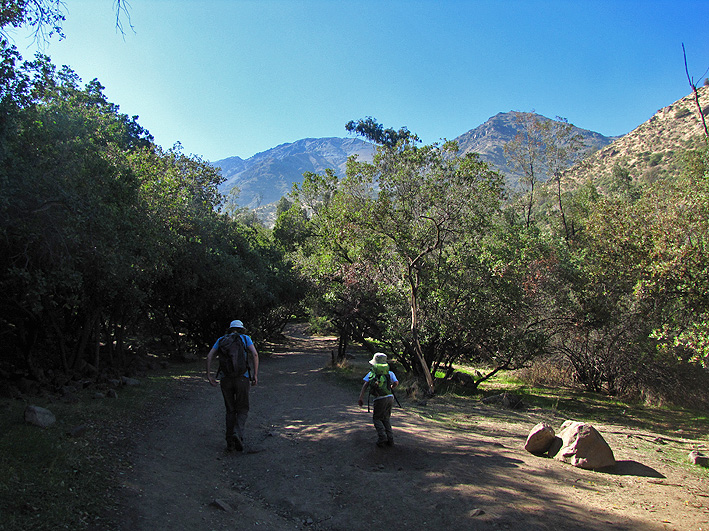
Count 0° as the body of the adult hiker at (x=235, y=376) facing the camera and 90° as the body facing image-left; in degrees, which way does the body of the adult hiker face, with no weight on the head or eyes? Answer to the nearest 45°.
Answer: approximately 180°

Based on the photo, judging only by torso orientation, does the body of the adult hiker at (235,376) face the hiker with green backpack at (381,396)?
no

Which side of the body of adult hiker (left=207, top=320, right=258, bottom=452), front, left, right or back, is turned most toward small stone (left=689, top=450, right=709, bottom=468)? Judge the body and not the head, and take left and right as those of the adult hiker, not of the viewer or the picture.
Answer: right

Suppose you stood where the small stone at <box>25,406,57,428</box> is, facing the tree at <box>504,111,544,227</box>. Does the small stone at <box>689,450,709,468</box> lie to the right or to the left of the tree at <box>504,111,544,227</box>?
right

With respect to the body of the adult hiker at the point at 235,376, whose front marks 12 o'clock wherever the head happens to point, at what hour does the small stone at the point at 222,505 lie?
The small stone is roughly at 6 o'clock from the adult hiker.

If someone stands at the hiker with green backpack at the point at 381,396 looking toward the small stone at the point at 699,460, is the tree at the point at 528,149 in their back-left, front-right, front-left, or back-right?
front-left

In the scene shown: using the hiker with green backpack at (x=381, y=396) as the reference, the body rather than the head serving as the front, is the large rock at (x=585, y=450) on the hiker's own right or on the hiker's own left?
on the hiker's own right

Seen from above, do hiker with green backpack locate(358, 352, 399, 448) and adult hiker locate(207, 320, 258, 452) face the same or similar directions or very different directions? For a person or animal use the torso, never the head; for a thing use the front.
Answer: same or similar directions

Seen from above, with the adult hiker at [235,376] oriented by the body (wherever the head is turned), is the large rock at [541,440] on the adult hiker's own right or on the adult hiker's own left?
on the adult hiker's own right

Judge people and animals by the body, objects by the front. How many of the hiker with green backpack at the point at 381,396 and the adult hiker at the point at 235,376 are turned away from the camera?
2

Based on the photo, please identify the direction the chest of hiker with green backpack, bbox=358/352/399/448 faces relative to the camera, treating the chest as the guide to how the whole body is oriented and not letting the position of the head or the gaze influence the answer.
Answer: away from the camera

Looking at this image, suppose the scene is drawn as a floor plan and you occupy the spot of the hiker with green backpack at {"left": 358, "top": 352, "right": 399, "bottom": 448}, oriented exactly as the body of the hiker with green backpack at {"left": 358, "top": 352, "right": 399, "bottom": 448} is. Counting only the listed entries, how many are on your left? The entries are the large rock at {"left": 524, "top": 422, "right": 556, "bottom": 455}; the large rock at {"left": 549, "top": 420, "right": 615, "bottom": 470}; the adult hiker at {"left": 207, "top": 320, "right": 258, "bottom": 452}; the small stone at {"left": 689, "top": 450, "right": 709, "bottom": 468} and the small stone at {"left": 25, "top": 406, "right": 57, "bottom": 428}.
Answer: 2

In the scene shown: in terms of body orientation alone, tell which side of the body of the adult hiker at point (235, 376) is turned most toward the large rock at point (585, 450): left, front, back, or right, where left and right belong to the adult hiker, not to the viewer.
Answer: right

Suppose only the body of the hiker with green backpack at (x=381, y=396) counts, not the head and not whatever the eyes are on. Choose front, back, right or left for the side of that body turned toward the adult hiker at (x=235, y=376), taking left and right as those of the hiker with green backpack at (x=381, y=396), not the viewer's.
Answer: left

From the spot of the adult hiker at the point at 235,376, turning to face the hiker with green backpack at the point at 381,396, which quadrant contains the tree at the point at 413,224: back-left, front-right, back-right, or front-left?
front-left

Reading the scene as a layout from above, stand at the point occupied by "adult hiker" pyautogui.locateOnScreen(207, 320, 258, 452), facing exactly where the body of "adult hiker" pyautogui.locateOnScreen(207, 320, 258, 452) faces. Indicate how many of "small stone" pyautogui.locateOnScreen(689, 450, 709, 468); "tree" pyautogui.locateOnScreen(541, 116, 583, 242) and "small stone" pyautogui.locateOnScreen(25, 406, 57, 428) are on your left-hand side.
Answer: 1
